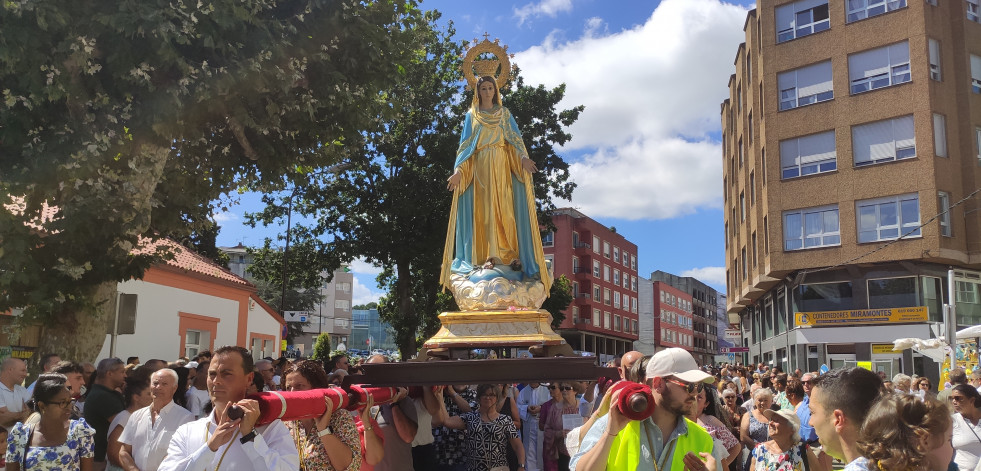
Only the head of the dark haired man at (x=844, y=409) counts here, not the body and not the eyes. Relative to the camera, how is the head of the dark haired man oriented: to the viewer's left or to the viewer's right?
to the viewer's left

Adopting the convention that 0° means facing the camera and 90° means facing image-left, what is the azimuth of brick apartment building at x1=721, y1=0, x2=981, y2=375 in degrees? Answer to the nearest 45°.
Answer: approximately 0°

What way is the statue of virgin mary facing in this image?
toward the camera

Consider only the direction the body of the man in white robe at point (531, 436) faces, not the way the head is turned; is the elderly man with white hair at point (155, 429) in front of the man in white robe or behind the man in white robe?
in front

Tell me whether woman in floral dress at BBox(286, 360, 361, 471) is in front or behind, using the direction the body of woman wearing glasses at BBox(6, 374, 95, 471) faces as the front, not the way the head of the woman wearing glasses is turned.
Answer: in front

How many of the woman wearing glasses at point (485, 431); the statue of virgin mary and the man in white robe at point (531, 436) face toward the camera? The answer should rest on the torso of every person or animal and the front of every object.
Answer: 3

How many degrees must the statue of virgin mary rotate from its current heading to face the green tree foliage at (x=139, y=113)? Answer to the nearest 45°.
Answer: approximately 90° to its right

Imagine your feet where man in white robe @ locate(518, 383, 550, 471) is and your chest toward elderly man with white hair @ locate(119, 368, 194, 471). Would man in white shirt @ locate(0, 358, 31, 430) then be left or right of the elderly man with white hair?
right

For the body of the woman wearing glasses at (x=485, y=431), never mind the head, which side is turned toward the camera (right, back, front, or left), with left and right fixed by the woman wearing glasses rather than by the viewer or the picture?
front

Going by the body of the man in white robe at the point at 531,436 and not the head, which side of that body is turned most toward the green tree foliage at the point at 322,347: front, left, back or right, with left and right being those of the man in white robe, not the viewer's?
back

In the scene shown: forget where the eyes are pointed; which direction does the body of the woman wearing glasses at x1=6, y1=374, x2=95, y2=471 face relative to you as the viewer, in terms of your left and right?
facing the viewer

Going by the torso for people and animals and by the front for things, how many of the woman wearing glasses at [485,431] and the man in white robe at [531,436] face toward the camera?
2

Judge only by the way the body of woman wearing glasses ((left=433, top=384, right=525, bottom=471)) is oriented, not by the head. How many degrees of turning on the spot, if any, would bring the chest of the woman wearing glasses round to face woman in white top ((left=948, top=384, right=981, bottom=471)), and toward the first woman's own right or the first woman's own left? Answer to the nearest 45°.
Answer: approximately 90° to the first woman's own left
